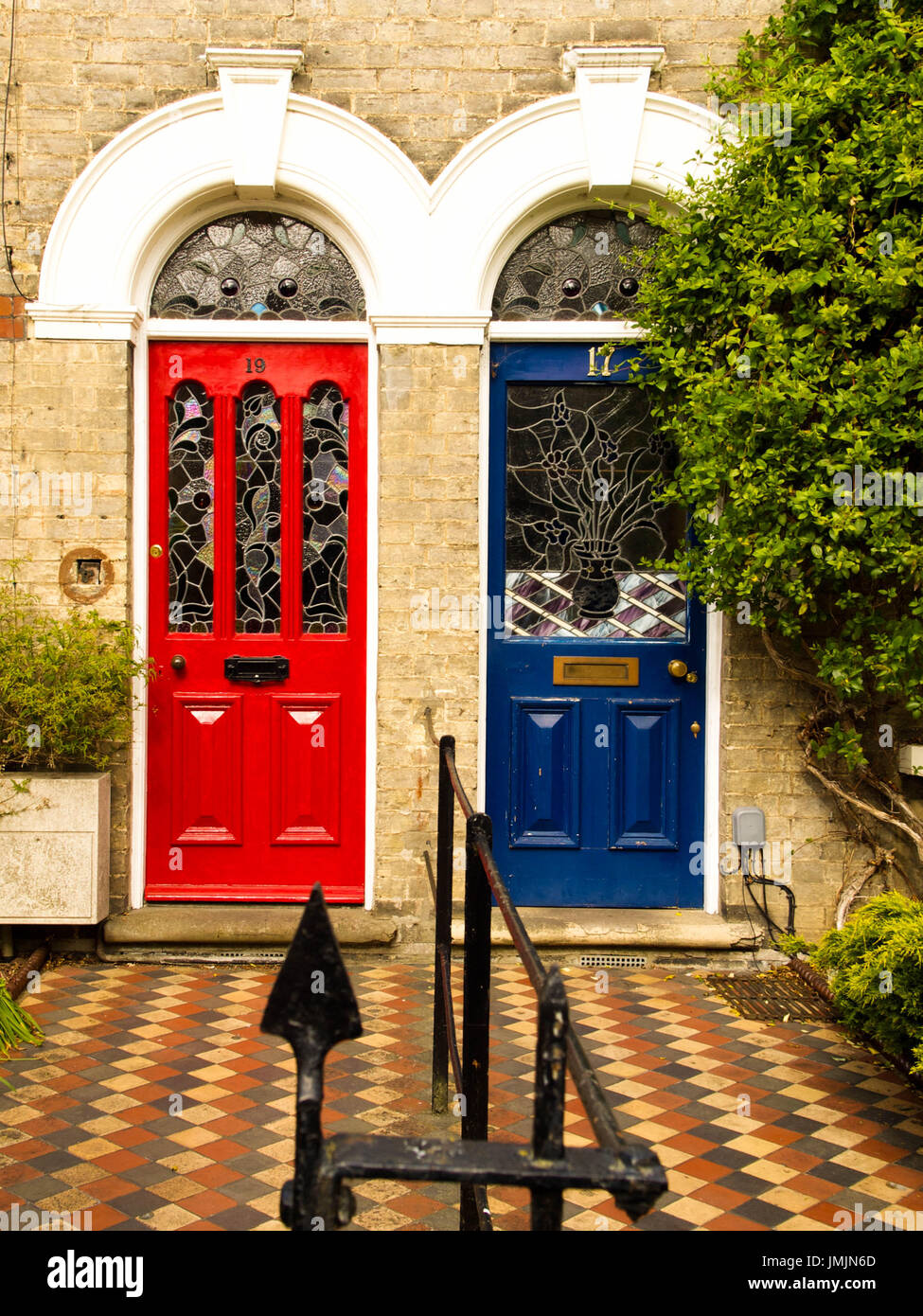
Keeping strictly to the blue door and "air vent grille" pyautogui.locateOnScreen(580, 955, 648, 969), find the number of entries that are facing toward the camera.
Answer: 2

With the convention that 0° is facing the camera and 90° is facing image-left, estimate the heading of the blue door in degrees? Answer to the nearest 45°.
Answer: approximately 0°

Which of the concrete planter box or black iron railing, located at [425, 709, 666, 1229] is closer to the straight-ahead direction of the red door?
the black iron railing

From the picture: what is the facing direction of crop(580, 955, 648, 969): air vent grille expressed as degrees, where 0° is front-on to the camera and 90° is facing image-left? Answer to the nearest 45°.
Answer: approximately 0°

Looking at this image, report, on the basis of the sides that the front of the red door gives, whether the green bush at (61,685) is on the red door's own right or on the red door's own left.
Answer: on the red door's own right
